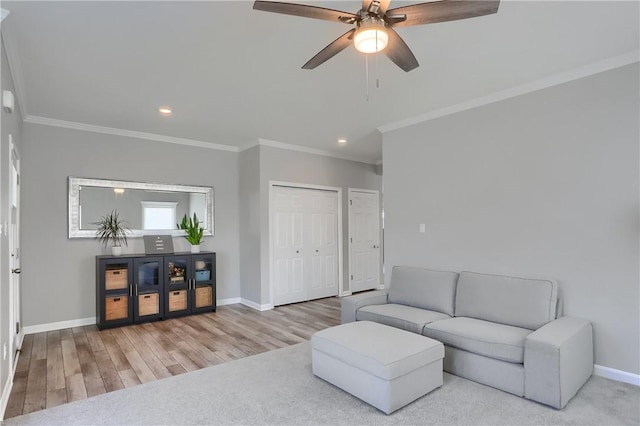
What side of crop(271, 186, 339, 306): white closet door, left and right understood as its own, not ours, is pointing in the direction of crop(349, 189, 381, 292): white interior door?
left

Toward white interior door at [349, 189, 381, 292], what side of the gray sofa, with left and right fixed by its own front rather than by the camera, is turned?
right

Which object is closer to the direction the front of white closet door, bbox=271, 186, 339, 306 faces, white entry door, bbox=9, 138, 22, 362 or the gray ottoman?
the gray ottoman

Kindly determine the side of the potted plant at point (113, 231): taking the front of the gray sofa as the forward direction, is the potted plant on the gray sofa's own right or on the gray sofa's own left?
on the gray sofa's own right

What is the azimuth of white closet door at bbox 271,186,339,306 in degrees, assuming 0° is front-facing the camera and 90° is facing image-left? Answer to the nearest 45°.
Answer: approximately 315°

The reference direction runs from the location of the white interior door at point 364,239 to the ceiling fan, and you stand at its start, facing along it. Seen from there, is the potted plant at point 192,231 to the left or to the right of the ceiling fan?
right

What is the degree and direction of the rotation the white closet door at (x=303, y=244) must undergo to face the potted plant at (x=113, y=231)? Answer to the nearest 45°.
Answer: approximately 90° to its right

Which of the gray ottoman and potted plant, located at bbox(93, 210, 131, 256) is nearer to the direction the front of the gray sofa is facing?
the gray ottoman

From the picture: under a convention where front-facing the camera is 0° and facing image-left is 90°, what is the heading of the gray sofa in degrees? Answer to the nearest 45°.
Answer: approximately 45°
